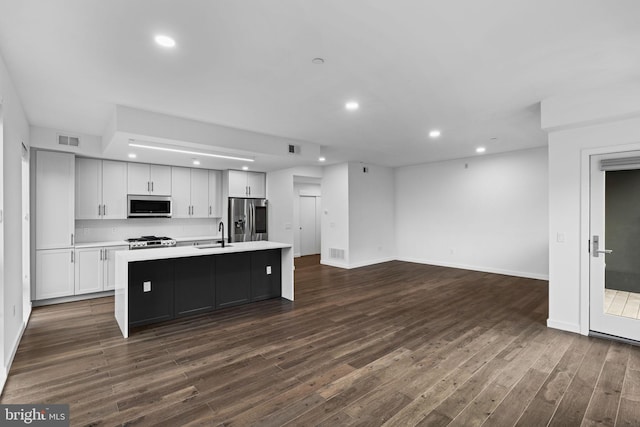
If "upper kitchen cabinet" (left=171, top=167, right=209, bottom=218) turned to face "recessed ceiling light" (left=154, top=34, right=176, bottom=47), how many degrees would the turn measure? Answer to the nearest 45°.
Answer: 0° — it already faces it

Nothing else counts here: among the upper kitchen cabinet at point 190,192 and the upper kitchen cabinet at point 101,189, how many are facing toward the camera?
2

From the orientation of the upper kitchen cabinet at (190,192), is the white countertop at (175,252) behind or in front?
in front

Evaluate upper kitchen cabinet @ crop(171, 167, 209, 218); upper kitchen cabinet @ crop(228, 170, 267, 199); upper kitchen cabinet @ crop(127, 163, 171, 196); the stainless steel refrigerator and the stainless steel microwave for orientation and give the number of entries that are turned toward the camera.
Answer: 5

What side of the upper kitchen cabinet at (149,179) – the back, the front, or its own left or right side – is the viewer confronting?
front

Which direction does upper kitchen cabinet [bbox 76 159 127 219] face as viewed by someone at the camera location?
facing the viewer

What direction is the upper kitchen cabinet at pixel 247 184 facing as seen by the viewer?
toward the camera

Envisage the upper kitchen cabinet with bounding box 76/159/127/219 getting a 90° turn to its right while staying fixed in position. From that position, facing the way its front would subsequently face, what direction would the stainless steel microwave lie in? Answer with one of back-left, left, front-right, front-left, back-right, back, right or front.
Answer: back

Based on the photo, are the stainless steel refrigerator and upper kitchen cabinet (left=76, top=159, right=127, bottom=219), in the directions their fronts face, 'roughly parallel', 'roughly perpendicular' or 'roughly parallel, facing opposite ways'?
roughly parallel

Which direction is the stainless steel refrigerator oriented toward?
toward the camera

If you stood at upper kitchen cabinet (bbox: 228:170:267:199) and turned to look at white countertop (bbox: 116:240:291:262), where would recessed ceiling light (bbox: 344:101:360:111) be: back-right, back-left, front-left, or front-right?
front-left

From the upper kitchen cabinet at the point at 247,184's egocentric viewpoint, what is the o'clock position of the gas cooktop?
The gas cooktop is roughly at 2 o'clock from the upper kitchen cabinet.
